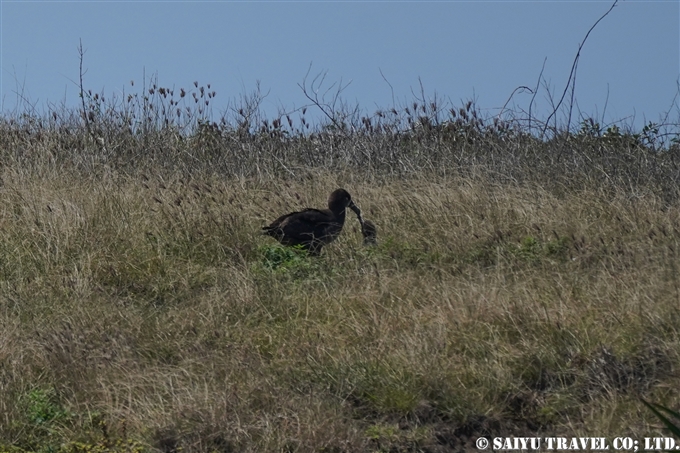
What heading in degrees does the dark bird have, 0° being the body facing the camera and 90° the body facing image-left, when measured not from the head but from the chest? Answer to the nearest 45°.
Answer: approximately 270°
